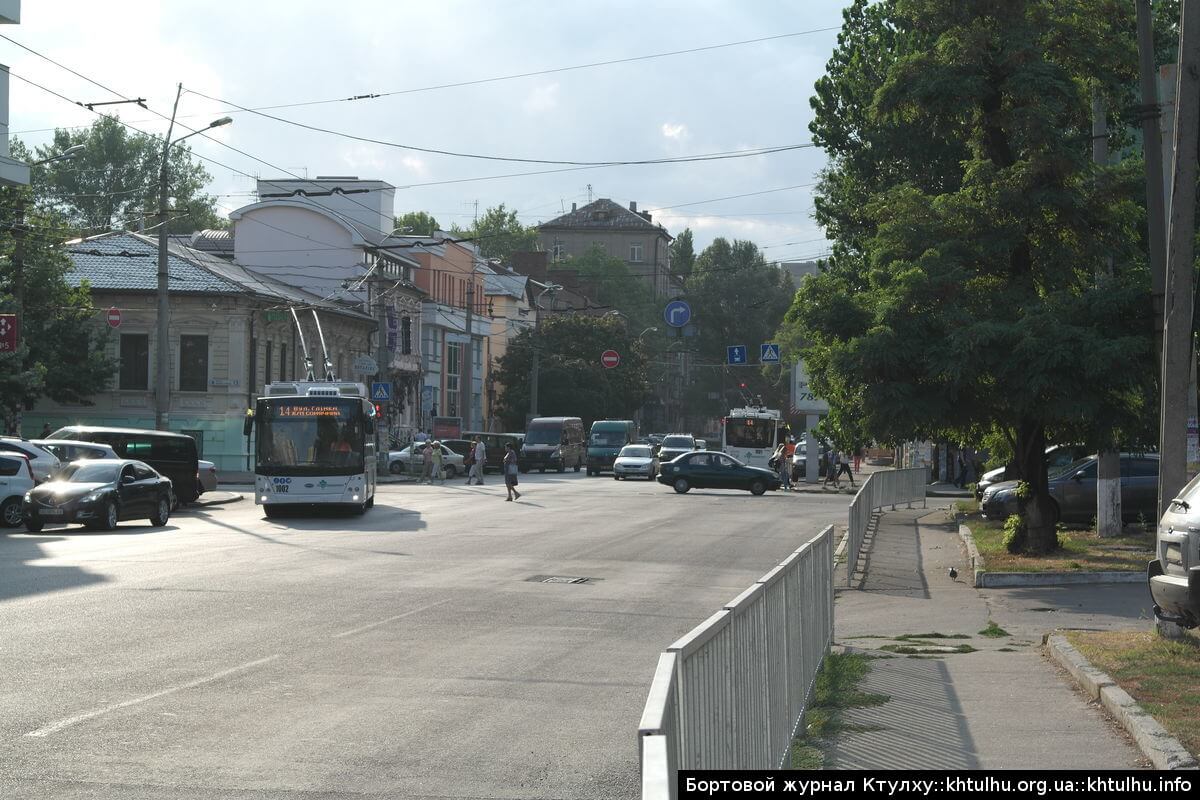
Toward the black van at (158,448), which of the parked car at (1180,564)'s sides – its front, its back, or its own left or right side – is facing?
left

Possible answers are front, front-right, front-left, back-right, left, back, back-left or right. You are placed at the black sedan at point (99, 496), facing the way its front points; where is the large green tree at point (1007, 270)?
left

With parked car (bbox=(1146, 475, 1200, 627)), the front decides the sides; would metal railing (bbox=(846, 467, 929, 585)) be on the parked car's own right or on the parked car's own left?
on the parked car's own left
